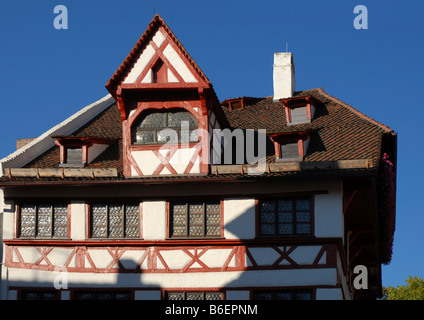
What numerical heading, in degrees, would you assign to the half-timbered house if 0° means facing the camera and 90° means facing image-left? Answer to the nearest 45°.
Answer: approximately 0°
